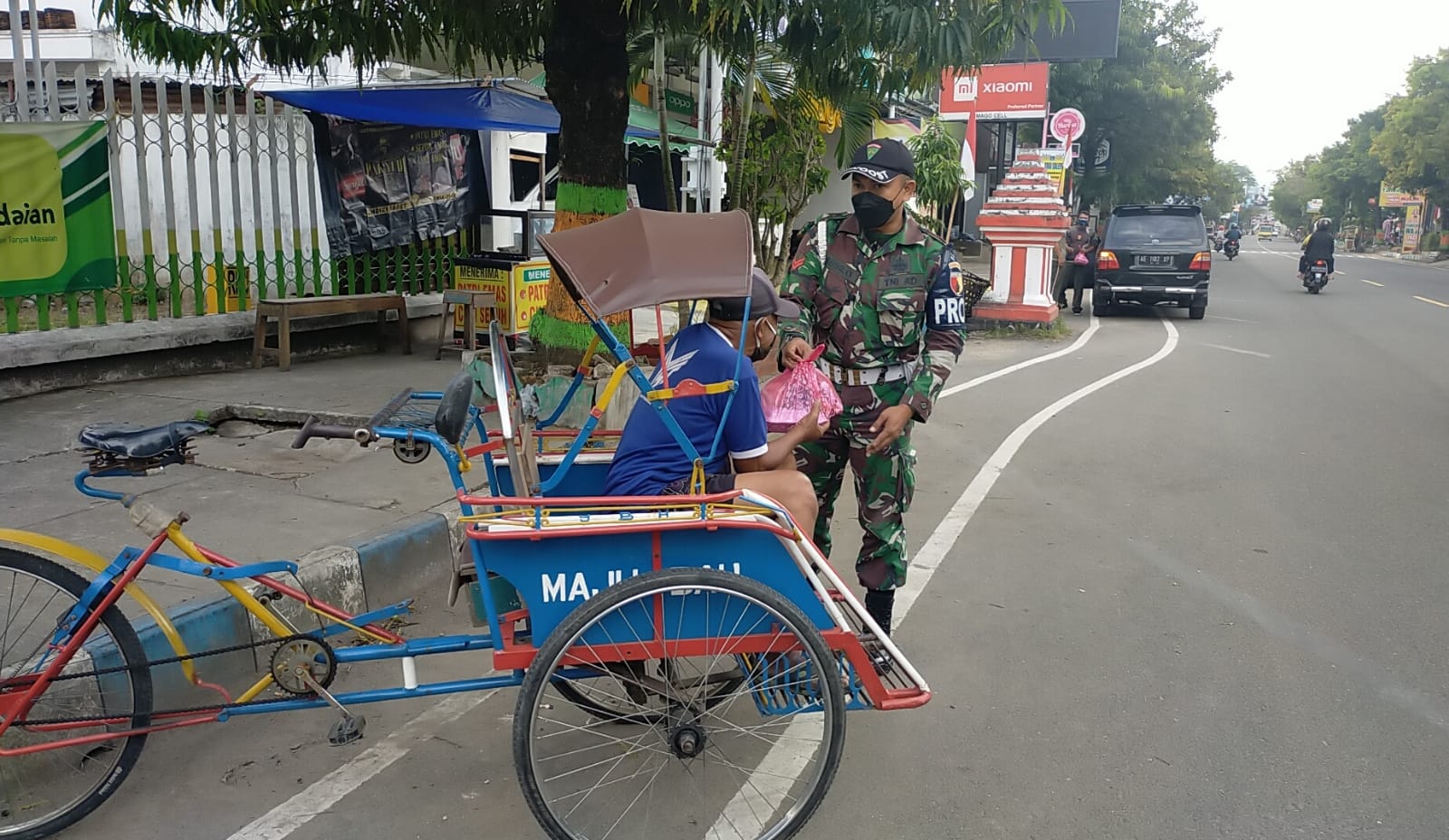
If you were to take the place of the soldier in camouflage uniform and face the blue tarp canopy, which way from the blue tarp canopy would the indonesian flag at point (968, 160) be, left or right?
right

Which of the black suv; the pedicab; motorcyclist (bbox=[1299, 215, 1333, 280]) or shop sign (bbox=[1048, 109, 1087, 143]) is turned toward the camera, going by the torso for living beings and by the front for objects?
the shop sign

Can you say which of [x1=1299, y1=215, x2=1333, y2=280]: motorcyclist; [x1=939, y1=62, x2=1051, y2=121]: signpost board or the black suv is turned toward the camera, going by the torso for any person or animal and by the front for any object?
the signpost board

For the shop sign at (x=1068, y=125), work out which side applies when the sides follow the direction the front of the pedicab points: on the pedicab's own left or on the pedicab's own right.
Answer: on the pedicab's own left

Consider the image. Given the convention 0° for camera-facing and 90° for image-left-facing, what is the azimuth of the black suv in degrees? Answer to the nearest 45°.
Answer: approximately 180°

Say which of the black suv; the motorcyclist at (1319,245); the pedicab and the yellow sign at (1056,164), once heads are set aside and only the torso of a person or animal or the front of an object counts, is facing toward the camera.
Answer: the yellow sign

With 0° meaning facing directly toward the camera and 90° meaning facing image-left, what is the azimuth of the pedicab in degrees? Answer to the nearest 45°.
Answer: approximately 270°

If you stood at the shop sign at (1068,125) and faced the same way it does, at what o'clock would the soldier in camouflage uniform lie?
The soldier in camouflage uniform is roughly at 12 o'clock from the shop sign.

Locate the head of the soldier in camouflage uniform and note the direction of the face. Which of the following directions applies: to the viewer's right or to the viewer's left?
to the viewer's left
